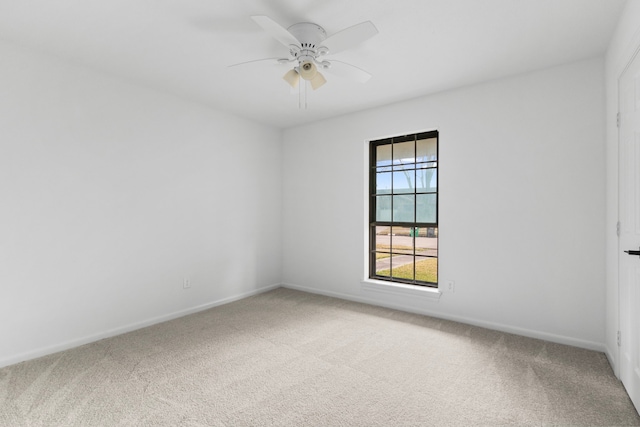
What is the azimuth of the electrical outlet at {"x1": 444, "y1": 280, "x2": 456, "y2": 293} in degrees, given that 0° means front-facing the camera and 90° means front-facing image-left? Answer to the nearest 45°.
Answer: approximately 0°
